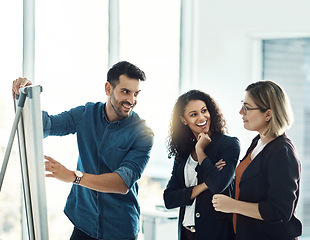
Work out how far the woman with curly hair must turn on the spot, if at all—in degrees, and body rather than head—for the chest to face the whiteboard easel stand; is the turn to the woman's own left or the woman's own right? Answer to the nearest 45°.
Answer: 0° — they already face it

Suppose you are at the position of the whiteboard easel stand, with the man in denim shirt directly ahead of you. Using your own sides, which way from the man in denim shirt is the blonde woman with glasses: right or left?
right

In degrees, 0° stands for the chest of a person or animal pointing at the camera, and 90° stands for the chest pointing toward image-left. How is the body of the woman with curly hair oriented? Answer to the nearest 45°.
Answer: approximately 45°

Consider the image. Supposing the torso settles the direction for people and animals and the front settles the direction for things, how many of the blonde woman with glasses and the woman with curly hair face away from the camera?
0

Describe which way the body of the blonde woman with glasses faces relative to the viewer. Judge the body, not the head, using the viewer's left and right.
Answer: facing to the left of the viewer

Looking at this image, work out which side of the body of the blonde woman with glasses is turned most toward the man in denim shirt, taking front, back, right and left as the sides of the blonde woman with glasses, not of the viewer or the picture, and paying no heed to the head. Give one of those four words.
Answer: front

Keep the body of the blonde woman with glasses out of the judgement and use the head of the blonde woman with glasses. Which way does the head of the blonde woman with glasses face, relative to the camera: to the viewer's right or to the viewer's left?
to the viewer's left
